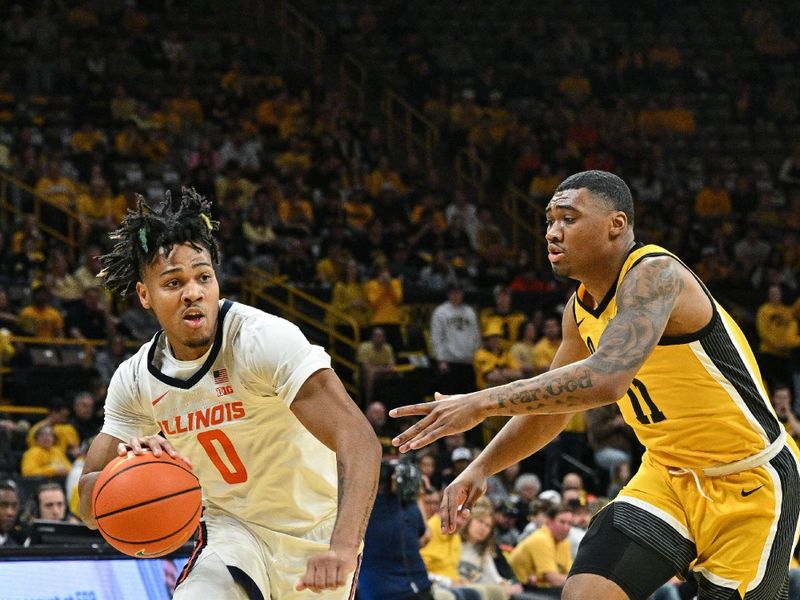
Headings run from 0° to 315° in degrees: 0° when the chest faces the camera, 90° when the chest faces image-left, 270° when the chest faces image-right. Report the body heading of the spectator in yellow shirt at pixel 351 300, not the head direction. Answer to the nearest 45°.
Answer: approximately 0°

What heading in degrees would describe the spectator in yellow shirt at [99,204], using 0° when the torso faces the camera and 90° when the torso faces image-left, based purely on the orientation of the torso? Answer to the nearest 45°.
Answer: approximately 0°

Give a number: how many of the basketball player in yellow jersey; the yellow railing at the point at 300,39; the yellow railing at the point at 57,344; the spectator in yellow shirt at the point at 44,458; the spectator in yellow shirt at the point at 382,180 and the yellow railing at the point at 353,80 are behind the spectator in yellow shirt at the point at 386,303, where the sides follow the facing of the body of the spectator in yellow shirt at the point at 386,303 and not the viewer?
3

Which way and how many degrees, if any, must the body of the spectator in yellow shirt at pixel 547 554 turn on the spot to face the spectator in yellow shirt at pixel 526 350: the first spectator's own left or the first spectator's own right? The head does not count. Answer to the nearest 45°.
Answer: approximately 135° to the first spectator's own left

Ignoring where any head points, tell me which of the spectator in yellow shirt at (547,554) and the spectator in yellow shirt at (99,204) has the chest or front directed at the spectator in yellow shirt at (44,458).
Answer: the spectator in yellow shirt at (99,204)

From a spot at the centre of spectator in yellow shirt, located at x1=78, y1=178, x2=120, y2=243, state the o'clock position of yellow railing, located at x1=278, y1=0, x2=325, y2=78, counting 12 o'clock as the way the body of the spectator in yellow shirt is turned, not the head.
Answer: The yellow railing is roughly at 7 o'clock from the spectator in yellow shirt.

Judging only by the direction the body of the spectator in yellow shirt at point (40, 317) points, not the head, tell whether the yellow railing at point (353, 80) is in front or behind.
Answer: behind

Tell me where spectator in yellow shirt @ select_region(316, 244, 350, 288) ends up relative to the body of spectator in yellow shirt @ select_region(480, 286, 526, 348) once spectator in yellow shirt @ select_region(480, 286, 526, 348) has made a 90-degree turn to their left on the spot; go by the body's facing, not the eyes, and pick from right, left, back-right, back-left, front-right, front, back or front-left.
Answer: back

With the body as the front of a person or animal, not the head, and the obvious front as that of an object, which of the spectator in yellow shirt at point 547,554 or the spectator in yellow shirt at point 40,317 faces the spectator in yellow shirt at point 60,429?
the spectator in yellow shirt at point 40,317

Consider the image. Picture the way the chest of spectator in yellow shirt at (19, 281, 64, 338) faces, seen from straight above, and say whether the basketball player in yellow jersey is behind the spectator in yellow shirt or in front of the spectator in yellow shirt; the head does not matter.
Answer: in front

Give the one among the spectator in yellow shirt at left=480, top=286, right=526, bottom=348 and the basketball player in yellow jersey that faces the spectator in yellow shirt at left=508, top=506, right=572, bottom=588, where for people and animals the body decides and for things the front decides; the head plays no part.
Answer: the spectator in yellow shirt at left=480, top=286, right=526, bottom=348

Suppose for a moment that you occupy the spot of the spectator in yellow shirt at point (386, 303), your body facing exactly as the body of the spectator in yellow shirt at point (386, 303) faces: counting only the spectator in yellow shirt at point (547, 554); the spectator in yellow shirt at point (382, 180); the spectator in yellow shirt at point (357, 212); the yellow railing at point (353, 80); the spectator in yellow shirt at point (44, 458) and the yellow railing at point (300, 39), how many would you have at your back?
4

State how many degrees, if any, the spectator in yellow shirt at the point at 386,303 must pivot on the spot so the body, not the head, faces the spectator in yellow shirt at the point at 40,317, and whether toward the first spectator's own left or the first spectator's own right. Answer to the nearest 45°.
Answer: approximately 45° to the first spectator's own right

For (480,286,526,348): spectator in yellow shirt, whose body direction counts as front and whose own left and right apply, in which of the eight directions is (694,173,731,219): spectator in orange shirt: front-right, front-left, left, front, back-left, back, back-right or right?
back-left
